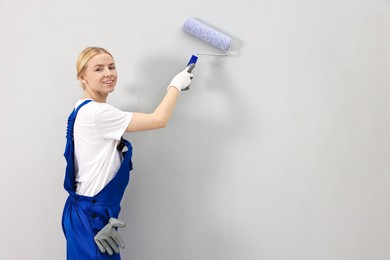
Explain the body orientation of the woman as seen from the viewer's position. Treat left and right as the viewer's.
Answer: facing to the right of the viewer
